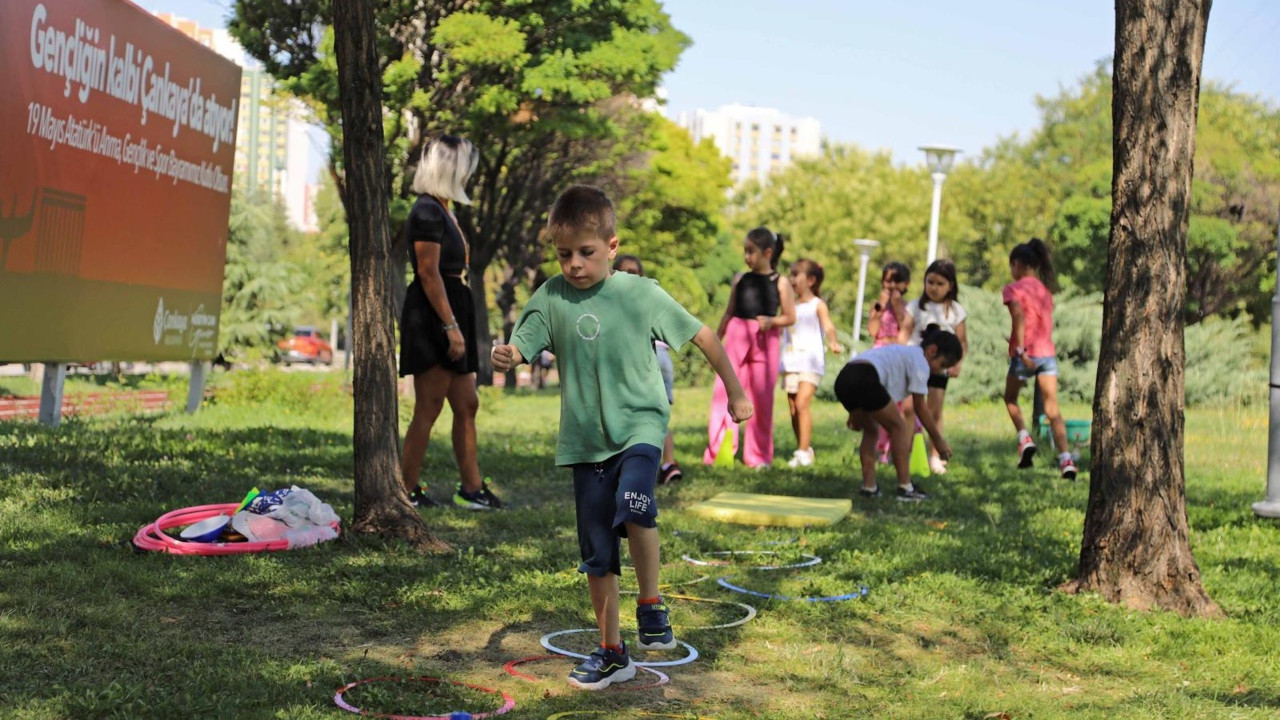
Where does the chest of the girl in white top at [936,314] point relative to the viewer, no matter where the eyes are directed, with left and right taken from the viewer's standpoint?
facing the viewer

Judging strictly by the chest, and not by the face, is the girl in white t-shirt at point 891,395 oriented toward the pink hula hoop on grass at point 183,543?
no

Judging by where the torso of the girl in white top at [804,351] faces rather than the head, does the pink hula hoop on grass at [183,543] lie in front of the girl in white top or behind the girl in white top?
in front

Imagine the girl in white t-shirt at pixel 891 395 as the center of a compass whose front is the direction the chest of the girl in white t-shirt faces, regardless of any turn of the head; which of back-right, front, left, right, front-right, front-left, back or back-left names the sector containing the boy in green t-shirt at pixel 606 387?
right

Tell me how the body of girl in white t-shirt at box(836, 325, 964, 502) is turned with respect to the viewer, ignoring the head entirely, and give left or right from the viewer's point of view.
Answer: facing to the right of the viewer

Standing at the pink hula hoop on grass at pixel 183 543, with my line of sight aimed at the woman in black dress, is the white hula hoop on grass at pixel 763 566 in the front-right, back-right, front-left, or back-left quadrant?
front-right

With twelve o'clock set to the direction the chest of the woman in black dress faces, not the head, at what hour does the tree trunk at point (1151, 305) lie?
The tree trunk is roughly at 1 o'clock from the woman in black dress.

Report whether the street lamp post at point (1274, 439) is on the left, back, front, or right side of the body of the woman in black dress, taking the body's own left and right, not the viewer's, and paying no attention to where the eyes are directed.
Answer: front

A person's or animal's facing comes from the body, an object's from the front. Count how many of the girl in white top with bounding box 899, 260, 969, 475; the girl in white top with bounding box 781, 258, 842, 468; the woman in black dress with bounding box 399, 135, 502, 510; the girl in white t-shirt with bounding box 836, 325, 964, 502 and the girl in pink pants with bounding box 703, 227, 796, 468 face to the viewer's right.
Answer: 2

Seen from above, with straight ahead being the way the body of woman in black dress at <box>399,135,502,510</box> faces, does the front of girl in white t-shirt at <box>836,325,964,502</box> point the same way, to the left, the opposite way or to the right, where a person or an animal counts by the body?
the same way

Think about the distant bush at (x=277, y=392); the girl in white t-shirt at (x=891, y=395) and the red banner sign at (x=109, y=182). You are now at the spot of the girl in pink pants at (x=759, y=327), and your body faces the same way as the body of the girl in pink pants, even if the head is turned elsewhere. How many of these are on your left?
1

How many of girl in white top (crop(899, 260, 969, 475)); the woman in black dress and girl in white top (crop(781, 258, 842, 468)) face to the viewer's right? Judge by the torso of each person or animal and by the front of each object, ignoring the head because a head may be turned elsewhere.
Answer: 1

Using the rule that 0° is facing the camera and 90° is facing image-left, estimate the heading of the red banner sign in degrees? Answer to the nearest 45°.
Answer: approximately 315°

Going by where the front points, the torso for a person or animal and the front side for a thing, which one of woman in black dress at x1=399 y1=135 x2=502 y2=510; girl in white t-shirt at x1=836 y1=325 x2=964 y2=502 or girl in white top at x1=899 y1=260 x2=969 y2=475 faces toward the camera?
the girl in white top

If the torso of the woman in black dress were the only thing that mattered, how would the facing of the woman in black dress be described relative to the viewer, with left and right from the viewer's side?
facing to the right of the viewer

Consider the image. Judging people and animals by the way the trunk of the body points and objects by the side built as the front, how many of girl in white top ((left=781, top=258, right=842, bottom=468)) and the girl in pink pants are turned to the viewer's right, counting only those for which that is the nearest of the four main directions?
0

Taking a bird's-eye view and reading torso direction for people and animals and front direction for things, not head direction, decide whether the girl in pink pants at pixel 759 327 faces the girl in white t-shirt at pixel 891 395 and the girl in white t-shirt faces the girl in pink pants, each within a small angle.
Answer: no

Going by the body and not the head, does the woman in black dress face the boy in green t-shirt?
no

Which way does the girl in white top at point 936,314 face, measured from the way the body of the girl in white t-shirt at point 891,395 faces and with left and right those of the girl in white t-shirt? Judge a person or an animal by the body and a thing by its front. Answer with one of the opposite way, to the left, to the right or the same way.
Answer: to the right

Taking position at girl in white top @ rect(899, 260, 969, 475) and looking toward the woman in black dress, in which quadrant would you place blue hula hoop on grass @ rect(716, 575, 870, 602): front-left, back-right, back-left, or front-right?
front-left
